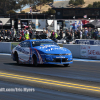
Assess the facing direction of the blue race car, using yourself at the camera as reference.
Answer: facing the viewer and to the right of the viewer

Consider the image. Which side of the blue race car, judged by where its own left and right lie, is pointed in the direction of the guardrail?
left
